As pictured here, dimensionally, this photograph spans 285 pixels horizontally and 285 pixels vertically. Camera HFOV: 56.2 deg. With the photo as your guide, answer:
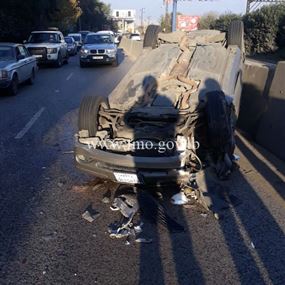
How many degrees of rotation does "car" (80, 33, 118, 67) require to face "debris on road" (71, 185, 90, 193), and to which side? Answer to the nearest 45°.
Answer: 0° — it already faces it

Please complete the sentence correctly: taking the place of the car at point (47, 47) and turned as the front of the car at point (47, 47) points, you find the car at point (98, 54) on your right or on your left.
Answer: on your left

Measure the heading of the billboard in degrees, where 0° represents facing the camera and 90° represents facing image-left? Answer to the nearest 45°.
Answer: approximately 0°

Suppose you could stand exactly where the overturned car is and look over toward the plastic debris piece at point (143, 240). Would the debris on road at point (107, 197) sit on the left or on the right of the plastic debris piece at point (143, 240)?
right

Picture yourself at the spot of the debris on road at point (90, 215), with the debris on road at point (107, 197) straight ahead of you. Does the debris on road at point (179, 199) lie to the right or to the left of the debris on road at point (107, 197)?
right

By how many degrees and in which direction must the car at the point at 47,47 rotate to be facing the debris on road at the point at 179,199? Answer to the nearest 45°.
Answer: approximately 45° to its left

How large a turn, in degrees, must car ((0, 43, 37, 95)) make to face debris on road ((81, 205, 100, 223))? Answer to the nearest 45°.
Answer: approximately 45° to its left

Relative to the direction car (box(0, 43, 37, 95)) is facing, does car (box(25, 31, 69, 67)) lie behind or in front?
behind

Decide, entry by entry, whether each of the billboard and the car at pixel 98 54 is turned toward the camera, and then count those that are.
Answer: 2

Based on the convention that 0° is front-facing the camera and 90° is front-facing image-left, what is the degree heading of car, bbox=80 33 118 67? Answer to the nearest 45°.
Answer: approximately 0°

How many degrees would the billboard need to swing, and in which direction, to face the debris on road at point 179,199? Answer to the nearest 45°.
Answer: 0° — it already faces it

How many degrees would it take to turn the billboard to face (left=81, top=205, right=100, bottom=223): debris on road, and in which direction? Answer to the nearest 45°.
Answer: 0° — it already faces it

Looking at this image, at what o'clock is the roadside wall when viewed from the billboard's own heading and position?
The roadside wall is roughly at 12 o'clock from the billboard.
